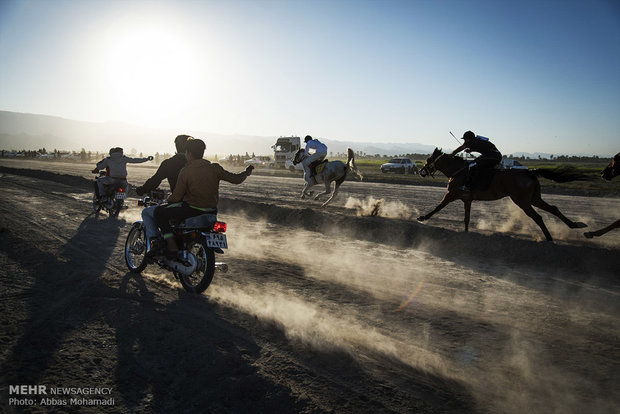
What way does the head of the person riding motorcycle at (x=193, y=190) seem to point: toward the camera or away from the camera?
away from the camera

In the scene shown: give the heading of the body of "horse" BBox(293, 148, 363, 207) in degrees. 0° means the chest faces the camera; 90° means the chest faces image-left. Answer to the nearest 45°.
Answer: approximately 90°

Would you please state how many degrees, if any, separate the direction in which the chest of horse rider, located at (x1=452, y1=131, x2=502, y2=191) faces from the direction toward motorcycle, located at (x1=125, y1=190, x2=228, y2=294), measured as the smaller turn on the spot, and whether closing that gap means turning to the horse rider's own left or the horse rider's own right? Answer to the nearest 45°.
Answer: approximately 45° to the horse rider's own left

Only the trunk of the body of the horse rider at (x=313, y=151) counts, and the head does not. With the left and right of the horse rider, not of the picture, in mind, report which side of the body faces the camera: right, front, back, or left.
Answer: left

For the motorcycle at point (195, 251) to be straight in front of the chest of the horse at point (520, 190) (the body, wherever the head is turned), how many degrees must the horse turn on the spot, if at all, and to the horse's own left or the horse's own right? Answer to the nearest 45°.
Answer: approximately 45° to the horse's own left

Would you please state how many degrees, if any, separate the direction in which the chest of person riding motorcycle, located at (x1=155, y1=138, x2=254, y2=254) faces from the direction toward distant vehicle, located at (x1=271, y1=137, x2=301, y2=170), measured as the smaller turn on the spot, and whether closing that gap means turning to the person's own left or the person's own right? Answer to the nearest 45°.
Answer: approximately 45° to the person's own right

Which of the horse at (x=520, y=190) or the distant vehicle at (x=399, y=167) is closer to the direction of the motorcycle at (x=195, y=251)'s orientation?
the distant vehicle

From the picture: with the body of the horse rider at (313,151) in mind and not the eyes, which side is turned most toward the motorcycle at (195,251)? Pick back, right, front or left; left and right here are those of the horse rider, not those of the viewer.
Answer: left

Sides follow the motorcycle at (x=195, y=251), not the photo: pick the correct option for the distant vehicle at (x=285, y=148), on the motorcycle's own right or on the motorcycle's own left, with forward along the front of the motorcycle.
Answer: on the motorcycle's own right

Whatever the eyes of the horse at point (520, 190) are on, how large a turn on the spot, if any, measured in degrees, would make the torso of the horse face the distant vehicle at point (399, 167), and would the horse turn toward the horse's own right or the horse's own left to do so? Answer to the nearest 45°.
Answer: approximately 90° to the horse's own right

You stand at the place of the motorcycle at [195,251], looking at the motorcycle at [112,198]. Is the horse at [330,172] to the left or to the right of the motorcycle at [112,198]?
right

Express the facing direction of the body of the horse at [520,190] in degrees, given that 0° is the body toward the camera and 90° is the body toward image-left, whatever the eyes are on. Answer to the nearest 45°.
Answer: approximately 90°
